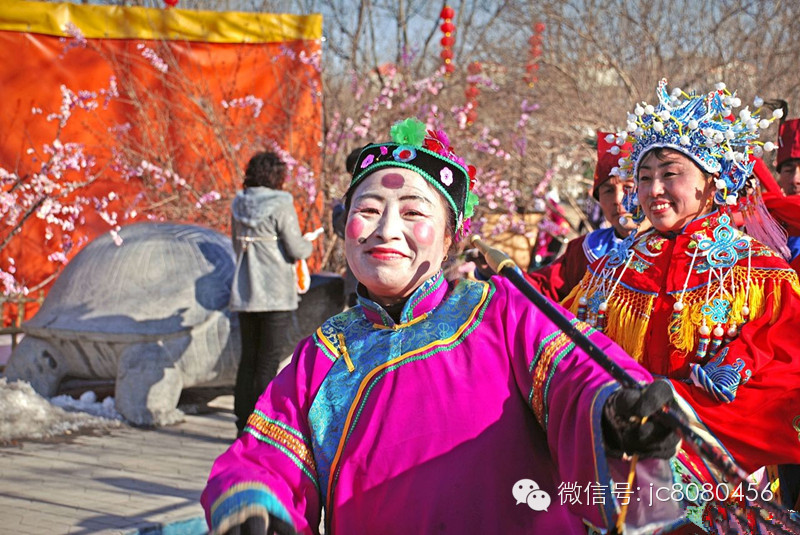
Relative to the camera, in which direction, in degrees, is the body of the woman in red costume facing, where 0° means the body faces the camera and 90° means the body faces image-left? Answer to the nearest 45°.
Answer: approximately 45°

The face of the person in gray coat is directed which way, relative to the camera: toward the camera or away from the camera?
away from the camera

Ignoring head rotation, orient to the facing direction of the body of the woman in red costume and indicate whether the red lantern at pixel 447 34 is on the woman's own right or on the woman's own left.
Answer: on the woman's own right

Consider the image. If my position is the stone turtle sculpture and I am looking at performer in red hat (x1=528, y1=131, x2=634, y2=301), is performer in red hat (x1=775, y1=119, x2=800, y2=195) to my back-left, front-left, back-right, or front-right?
front-left

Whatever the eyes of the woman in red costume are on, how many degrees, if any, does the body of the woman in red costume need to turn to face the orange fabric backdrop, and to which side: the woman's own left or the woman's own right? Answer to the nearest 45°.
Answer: approximately 90° to the woman's own right

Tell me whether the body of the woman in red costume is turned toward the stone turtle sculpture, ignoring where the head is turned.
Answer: no

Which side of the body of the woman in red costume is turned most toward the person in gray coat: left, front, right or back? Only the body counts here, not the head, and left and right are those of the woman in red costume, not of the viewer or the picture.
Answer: right

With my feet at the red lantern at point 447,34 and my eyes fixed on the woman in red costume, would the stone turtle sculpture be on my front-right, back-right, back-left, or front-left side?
front-right

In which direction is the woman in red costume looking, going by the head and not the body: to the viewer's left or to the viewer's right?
to the viewer's left

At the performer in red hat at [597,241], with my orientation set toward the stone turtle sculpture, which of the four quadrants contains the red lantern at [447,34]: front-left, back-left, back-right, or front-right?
front-right
